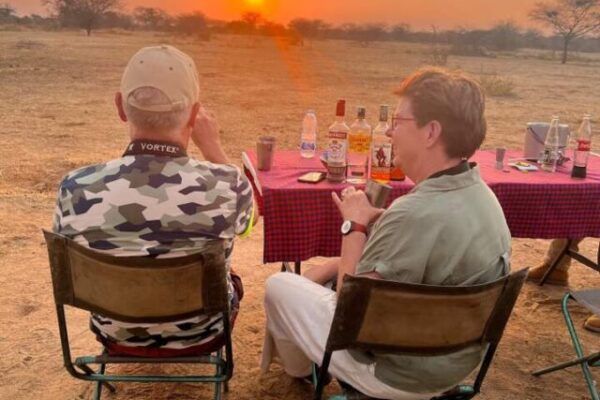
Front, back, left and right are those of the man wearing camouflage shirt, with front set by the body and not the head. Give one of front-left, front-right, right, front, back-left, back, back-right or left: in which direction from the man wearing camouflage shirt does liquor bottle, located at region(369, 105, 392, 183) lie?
front-right

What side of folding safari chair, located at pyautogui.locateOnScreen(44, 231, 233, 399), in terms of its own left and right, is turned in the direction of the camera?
back

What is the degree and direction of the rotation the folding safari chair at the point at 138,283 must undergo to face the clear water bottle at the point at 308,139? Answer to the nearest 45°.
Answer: approximately 45° to its right

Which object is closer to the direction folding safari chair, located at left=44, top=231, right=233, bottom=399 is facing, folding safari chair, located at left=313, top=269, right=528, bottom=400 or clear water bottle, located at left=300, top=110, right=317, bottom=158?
the clear water bottle

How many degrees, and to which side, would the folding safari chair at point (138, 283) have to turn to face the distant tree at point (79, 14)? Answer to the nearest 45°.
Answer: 0° — it already faces it

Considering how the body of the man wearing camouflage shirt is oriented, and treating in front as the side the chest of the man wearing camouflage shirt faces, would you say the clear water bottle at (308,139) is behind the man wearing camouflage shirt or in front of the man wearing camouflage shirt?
in front

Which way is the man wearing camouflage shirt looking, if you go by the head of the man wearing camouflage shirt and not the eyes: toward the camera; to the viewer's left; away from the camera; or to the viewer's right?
away from the camera

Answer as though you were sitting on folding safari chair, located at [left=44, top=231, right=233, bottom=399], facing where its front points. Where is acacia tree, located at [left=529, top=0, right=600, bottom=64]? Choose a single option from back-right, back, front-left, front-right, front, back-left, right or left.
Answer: front-right

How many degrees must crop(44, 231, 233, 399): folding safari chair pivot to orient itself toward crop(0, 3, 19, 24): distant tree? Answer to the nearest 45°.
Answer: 0° — it already faces it

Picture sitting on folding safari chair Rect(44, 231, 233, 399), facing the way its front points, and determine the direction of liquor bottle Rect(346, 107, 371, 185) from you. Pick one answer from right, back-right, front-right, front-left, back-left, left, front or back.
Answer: front-right

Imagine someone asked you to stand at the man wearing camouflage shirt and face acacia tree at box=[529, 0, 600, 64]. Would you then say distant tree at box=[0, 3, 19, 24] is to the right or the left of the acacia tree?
left

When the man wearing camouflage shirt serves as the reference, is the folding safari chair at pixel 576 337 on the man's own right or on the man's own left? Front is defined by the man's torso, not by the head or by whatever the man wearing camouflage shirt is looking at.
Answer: on the man's own right

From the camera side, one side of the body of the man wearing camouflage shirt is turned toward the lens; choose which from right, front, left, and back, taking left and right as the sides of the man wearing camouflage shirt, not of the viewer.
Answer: back

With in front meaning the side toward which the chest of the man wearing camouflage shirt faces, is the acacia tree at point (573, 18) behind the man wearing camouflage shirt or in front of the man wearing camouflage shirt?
in front

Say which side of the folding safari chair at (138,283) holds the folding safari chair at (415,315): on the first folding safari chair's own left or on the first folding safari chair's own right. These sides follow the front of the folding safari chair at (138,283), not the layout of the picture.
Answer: on the first folding safari chair's own right
